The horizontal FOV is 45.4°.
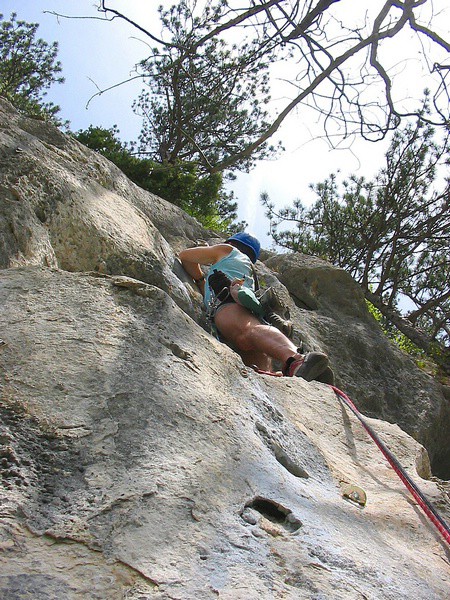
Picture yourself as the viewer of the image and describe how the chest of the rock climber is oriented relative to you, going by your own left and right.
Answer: facing away from the viewer and to the left of the viewer
